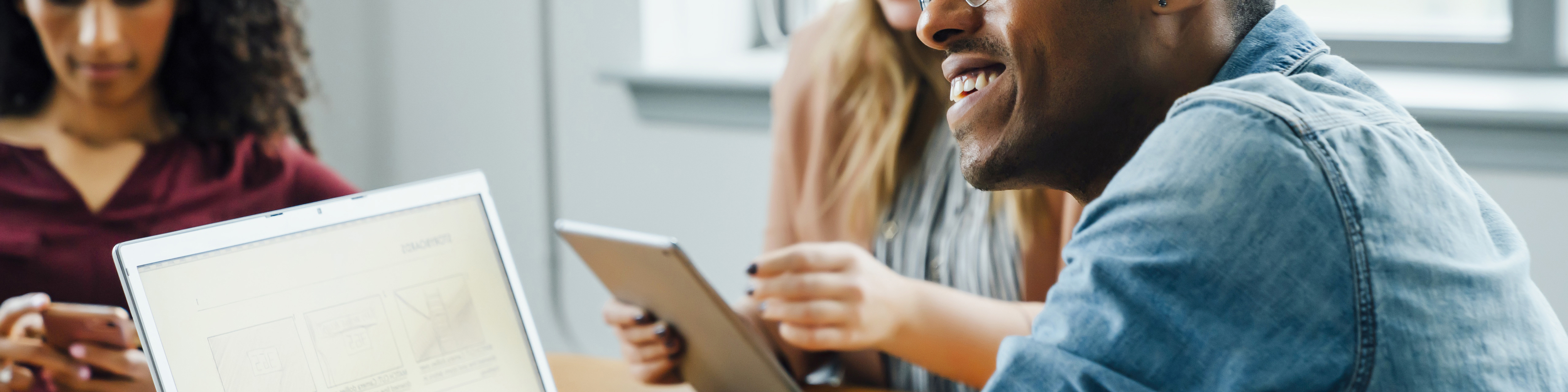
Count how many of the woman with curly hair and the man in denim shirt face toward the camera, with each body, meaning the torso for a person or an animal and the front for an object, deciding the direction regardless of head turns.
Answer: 1

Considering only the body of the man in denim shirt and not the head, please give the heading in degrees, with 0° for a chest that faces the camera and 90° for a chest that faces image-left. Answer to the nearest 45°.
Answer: approximately 90°

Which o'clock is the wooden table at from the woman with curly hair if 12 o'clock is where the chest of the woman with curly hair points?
The wooden table is roughly at 11 o'clock from the woman with curly hair.

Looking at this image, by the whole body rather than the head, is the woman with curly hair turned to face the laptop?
yes

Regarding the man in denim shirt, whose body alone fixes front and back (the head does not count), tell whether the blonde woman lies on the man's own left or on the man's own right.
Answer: on the man's own right

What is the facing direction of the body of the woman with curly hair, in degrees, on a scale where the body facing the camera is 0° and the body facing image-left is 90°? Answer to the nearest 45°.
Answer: approximately 0°
